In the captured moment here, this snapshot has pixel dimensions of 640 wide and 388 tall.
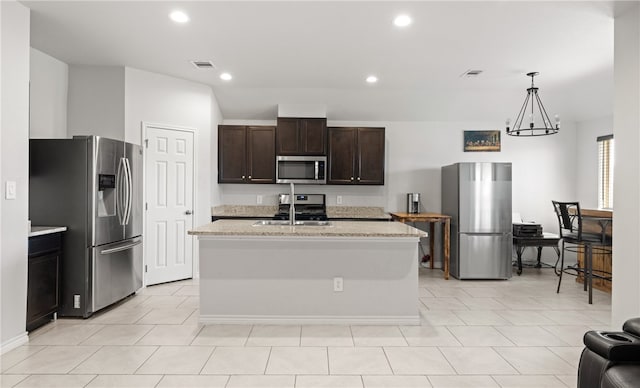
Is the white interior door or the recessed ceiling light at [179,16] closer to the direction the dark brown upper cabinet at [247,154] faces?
the recessed ceiling light

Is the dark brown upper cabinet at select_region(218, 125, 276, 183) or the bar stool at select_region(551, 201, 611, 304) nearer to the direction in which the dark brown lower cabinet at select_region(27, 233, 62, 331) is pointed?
the bar stool

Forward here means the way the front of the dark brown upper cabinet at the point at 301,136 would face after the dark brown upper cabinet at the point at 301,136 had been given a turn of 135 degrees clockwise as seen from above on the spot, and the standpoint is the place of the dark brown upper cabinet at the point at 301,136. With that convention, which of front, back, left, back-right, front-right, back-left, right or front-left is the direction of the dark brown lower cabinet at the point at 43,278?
left

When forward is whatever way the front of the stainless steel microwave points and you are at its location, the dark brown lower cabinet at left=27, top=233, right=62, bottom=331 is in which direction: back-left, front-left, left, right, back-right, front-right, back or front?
front-right

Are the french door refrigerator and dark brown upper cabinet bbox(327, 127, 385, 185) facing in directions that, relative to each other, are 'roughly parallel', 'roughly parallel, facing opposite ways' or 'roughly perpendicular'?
roughly perpendicular

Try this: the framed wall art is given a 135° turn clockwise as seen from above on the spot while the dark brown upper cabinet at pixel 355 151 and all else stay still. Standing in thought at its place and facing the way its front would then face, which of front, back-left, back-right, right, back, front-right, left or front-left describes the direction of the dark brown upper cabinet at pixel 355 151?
left

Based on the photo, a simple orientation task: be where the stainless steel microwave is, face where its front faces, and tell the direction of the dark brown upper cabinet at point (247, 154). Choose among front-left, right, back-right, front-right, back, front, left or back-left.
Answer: right

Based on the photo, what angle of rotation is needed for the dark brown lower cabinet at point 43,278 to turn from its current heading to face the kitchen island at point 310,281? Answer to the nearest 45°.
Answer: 0° — it already faces it

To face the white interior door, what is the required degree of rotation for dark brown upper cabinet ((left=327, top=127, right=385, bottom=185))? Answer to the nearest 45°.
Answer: approximately 45° to its right

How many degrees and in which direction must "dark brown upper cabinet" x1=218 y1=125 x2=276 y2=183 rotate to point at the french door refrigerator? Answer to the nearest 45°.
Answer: approximately 45° to its right

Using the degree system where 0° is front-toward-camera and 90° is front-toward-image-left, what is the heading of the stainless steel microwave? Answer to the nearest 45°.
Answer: approximately 0°

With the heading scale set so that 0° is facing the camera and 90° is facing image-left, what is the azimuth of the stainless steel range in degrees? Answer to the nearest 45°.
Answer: approximately 0°
